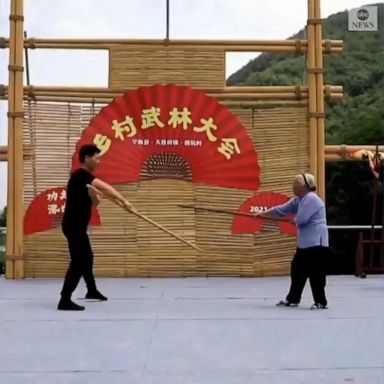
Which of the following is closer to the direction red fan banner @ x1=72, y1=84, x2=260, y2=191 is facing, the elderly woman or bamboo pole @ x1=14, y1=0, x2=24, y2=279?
the elderly woman

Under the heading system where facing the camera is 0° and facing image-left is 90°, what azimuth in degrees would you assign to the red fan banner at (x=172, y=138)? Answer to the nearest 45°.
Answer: approximately 0°

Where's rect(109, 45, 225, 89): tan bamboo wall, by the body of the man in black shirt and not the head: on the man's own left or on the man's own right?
on the man's own left

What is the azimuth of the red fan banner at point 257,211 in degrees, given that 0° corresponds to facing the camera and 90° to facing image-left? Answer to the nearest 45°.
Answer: approximately 0°

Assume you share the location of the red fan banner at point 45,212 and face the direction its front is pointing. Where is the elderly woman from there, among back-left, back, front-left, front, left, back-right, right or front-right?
front-left

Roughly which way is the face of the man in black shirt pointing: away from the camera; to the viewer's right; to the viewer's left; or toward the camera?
to the viewer's right

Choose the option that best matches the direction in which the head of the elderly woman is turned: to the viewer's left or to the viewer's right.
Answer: to the viewer's left

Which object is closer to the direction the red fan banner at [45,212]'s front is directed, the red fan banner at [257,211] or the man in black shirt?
the man in black shirt

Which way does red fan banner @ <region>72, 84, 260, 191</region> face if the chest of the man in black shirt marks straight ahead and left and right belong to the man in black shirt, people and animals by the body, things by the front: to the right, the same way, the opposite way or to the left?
to the right
